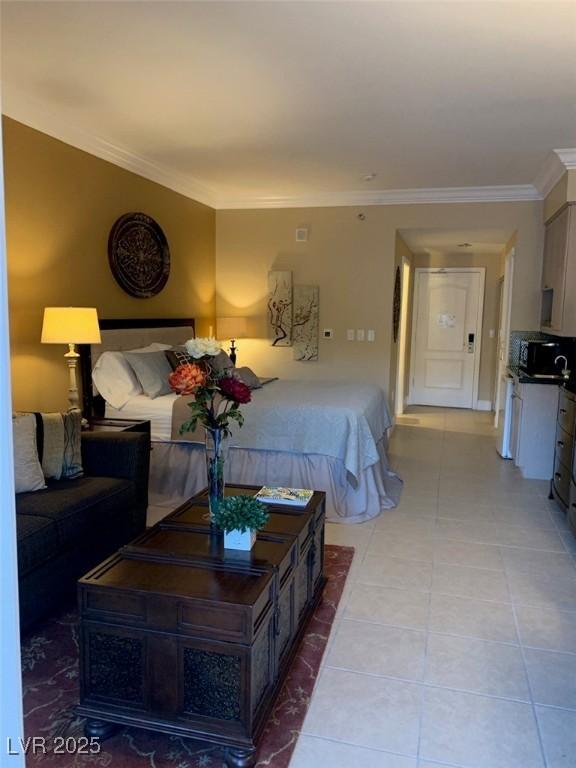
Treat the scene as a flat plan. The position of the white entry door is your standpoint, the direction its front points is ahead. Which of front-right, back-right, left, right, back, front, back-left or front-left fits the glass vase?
front

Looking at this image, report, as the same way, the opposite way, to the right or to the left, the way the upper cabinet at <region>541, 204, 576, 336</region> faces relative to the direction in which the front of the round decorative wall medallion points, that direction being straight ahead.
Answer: the opposite way

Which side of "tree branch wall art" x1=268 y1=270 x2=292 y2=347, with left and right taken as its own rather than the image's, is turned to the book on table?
front

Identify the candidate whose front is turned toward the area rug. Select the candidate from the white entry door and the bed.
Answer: the white entry door

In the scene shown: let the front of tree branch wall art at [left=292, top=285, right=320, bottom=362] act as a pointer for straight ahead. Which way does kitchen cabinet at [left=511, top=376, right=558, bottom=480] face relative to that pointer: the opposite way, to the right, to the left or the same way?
to the right

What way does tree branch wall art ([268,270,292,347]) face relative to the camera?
toward the camera

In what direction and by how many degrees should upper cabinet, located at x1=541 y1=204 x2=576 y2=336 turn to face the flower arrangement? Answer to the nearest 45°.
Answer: approximately 90° to its left

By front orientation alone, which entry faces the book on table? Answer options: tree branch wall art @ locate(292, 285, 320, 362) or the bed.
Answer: the tree branch wall art

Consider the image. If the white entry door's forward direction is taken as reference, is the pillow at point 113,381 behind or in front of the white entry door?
in front

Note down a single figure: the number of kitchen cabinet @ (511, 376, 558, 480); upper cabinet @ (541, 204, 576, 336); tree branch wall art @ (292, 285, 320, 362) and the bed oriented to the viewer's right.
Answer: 1

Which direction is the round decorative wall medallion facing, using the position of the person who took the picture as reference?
facing the viewer and to the right of the viewer

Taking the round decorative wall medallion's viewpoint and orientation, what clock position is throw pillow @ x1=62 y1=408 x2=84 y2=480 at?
The throw pillow is roughly at 2 o'clock from the round decorative wall medallion.

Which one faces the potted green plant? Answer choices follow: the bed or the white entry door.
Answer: the white entry door

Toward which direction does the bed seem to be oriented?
to the viewer's right

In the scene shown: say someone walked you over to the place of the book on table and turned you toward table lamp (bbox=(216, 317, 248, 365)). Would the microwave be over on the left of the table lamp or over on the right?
right

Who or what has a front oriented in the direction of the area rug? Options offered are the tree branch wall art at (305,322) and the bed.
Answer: the tree branch wall art

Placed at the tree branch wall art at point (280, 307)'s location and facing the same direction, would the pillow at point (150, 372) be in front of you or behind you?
in front

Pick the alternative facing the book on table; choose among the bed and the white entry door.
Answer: the white entry door

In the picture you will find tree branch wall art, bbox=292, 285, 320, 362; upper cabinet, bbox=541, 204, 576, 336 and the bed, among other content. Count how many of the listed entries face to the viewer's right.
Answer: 1

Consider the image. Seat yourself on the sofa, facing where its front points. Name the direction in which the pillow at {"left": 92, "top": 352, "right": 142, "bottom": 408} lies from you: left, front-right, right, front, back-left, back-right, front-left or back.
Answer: back-left

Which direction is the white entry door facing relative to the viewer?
toward the camera

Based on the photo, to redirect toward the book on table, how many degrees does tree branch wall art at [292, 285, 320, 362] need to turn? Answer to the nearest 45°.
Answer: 0° — it already faces it
